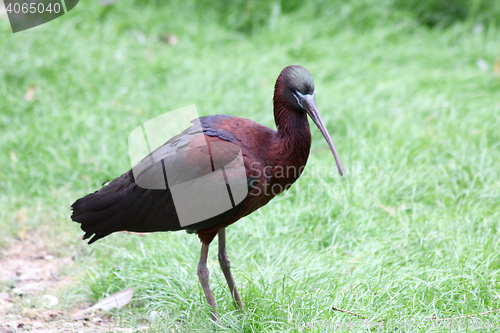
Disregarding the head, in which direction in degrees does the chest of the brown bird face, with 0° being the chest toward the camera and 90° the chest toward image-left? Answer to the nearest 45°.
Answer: approximately 270°
